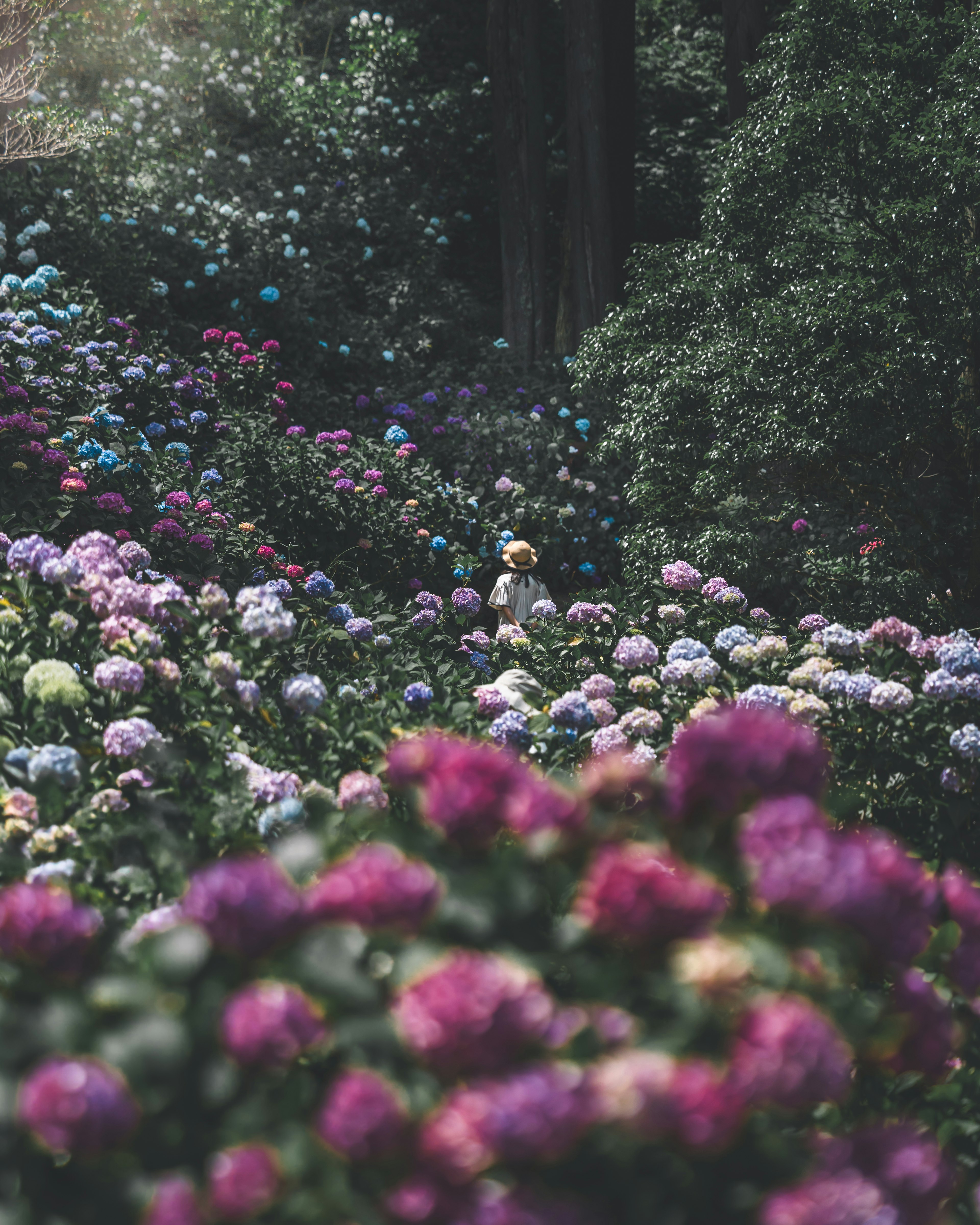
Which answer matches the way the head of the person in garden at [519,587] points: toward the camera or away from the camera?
away from the camera

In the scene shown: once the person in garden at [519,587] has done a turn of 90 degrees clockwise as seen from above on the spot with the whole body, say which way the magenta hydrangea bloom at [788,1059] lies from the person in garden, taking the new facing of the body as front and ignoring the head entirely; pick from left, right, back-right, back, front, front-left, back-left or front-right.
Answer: right

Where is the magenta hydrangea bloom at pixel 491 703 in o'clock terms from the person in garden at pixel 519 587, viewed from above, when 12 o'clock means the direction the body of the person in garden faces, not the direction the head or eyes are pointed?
The magenta hydrangea bloom is roughly at 6 o'clock from the person in garden.

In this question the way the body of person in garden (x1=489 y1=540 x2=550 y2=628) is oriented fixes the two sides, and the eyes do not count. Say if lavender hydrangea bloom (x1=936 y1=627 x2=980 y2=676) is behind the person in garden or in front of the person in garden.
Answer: behind

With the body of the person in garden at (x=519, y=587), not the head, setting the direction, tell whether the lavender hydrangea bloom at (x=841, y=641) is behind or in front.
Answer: behind

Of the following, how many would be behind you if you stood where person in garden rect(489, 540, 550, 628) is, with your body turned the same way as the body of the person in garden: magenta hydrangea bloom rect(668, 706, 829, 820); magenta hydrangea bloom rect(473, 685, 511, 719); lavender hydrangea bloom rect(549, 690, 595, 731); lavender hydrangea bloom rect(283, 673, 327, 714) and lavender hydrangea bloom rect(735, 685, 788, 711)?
5

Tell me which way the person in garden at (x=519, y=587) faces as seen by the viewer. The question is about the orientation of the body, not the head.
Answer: away from the camera

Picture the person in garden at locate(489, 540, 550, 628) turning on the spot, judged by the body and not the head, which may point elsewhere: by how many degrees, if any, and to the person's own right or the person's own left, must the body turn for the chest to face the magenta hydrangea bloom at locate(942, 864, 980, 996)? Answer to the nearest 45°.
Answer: approximately 180°

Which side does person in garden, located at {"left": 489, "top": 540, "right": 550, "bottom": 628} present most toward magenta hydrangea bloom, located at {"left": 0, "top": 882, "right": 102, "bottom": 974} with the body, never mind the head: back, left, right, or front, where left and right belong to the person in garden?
back

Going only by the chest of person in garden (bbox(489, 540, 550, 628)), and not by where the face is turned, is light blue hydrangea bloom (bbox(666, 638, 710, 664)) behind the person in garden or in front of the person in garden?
behind

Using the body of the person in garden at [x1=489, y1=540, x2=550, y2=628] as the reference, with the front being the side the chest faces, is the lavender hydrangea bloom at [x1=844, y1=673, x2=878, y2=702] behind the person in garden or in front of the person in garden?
behind

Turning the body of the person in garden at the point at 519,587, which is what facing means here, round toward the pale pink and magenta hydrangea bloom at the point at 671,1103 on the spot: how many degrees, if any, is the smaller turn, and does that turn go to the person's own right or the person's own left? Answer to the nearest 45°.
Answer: approximately 180°

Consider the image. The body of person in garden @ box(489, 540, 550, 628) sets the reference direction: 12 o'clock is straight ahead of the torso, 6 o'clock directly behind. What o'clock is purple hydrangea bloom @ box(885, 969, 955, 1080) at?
The purple hydrangea bloom is roughly at 6 o'clock from the person in garden.
